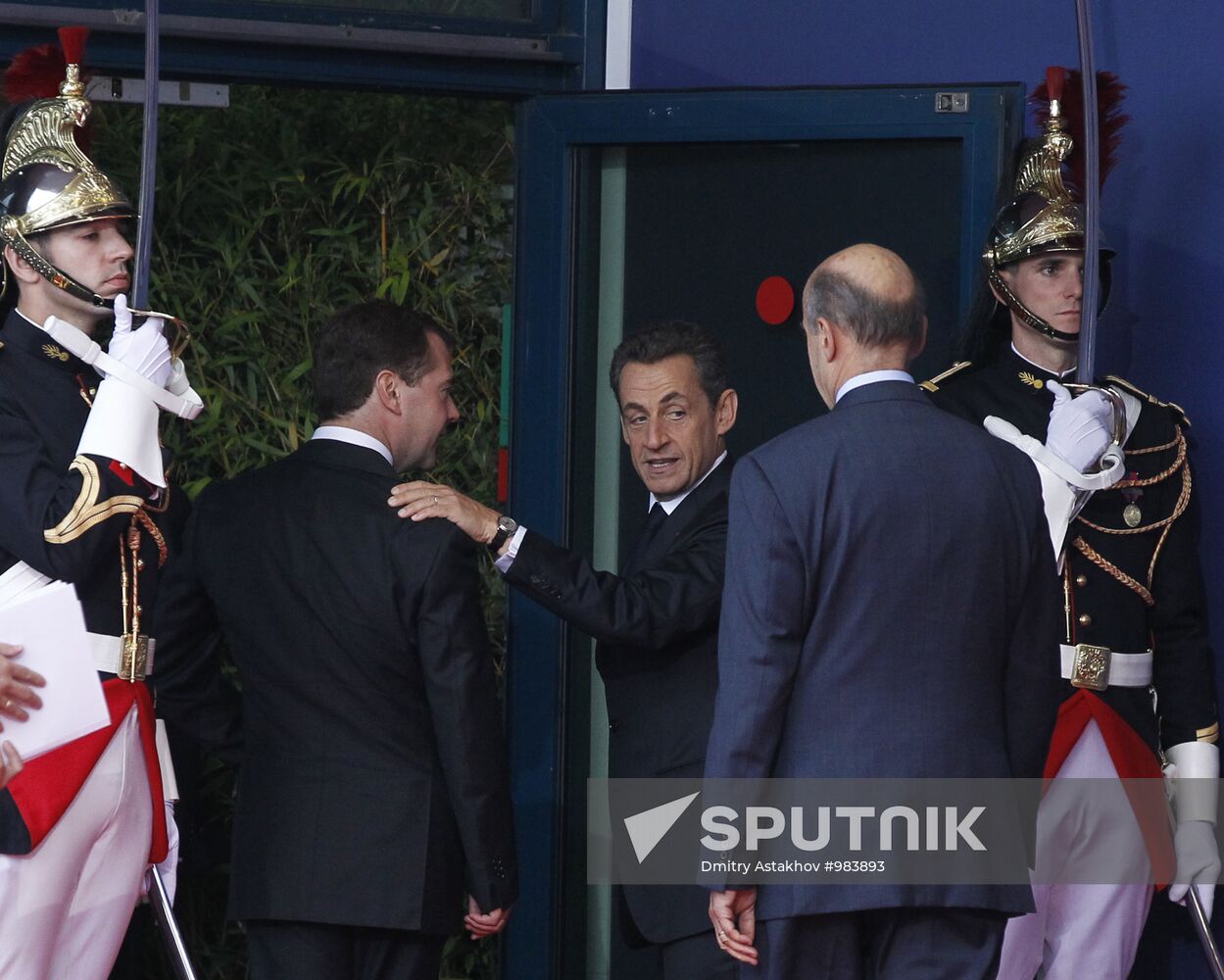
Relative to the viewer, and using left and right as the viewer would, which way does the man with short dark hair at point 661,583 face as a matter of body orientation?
facing the viewer and to the left of the viewer

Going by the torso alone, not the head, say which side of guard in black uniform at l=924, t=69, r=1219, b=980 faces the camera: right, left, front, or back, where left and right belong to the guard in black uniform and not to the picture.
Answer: front

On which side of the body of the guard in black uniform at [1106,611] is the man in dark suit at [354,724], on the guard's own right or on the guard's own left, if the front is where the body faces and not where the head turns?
on the guard's own right

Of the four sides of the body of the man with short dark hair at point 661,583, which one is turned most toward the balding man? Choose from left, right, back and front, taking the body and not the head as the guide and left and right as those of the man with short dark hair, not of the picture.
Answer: left

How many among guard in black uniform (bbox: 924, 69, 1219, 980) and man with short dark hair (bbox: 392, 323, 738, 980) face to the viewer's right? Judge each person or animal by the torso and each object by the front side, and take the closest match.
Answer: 0

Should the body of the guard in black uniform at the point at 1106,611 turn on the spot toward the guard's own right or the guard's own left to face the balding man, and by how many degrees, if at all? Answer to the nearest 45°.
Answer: approximately 45° to the guard's own right

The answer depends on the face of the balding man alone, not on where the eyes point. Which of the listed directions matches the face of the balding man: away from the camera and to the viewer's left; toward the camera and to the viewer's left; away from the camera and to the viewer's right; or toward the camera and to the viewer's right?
away from the camera and to the viewer's left
